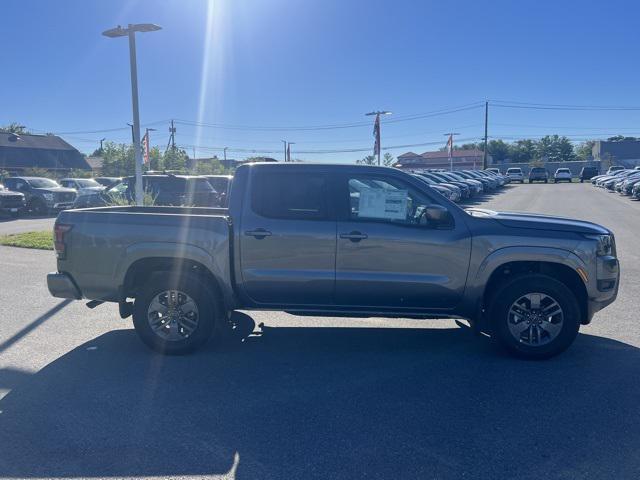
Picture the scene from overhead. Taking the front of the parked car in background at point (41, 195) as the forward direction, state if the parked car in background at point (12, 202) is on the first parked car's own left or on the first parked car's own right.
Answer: on the first parked car's own right

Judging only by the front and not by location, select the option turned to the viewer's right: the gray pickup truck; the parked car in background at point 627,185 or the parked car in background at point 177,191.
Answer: the gray pickup truck

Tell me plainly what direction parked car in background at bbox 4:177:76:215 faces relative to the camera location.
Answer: facing the viewer and to the right of the viewer

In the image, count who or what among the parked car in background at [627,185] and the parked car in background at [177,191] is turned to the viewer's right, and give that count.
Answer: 0

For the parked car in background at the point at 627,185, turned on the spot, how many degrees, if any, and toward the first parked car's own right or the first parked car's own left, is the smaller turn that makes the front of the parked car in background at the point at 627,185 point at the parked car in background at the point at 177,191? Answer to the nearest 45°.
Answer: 0° — it already faces it

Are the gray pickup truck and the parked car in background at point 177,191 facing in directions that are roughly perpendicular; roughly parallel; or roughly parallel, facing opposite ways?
roughly parallel, facing opposite ways

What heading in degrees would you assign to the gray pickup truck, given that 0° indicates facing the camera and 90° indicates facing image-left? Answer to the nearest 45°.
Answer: approximately 270°

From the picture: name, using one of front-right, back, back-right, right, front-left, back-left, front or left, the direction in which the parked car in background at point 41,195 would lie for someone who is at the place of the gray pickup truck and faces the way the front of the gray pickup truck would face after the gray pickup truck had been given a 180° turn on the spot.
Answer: front-right

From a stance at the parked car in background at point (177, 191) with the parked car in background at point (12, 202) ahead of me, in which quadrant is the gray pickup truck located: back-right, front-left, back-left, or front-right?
back-left

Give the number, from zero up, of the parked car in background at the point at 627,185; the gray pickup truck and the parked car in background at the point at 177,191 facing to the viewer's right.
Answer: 1

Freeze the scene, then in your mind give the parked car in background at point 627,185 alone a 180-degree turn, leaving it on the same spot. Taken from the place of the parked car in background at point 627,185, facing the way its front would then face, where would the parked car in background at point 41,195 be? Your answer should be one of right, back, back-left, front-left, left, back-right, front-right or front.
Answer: back

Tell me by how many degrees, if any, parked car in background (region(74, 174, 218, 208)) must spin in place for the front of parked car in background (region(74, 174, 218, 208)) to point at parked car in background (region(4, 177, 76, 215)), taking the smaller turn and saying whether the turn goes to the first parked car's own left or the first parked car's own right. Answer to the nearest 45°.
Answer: approximately 45° to the first parked car's own right

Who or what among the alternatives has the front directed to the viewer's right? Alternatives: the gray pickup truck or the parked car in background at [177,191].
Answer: the gray pickup truck
